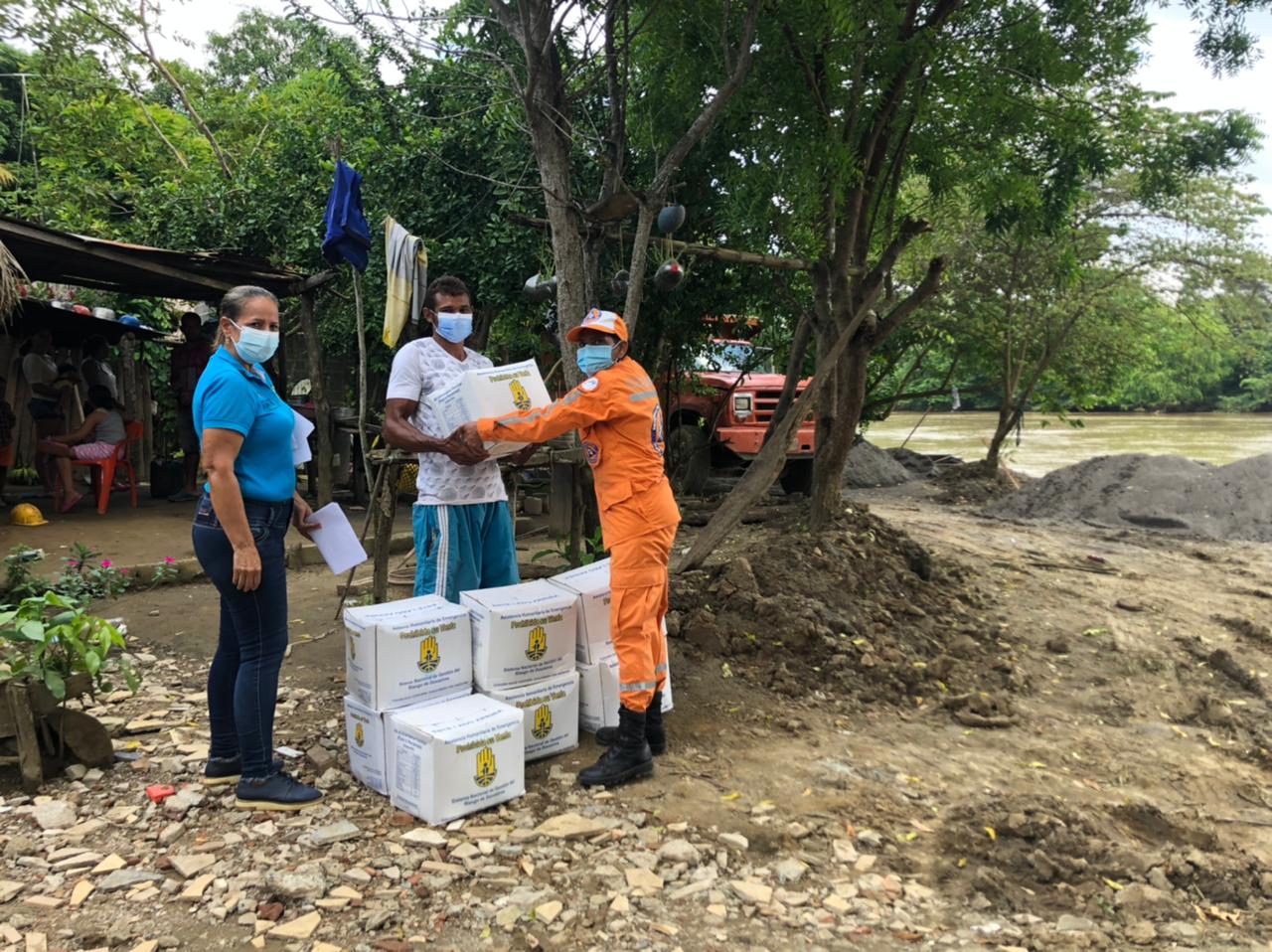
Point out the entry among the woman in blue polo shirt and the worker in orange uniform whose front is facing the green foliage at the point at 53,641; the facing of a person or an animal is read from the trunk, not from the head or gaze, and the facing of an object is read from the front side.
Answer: the worker in orange uniform

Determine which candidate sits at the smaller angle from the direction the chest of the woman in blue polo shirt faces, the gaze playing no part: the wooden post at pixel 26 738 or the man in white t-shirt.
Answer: the man in white t-shirt

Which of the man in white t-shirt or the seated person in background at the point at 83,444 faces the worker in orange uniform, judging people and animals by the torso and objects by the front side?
the man in white t-shirt

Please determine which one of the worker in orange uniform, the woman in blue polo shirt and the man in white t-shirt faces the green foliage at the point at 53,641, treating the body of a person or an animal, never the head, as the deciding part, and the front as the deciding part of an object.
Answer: the worker in orange uniform

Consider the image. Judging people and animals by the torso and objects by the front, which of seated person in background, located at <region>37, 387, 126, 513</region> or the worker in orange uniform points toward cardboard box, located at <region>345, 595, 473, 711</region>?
the worker in orange uniform

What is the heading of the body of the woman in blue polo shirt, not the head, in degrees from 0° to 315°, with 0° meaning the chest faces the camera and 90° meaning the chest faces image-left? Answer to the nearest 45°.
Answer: approximately 270°

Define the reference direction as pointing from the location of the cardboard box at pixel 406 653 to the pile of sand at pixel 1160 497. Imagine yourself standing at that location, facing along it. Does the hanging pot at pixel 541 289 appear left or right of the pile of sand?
left

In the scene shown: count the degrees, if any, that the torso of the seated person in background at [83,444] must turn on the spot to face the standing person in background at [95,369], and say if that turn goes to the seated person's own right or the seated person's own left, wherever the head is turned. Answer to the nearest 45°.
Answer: approximately 90° to the seated person's own right

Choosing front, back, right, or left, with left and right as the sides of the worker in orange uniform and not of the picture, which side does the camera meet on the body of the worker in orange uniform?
left

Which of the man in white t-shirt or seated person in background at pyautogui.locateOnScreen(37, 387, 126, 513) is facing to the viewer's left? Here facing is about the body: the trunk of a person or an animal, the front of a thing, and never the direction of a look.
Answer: the seated person in background

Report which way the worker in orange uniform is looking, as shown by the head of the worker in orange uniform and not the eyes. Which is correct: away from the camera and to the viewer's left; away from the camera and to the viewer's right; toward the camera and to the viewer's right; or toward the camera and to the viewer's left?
toward the camera and to the viewer's left

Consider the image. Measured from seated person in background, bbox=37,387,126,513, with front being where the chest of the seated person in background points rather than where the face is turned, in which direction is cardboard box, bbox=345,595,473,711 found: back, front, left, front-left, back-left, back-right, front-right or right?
left
